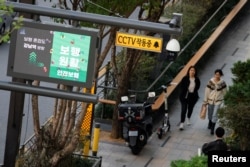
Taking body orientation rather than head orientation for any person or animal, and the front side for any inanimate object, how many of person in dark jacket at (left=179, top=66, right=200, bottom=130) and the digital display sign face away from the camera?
0

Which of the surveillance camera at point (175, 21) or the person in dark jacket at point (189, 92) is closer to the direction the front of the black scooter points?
the person in dark jacket

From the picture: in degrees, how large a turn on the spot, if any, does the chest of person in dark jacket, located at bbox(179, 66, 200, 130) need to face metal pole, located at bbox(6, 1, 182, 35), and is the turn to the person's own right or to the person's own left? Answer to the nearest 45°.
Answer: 0° — they already face it

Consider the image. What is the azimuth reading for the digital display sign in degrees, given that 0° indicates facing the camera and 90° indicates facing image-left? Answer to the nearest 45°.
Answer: approximately 0°

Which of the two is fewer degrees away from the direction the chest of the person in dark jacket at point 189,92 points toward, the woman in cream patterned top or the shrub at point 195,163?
the shrub

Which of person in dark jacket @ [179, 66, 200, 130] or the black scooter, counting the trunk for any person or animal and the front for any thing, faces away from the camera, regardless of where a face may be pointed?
the black scooter

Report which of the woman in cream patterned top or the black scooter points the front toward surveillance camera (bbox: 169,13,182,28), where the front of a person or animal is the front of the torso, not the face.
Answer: the woman in cream patterned top

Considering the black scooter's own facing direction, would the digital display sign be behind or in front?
behind

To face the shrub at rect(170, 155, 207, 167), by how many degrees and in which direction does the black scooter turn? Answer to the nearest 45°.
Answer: approximately 180°

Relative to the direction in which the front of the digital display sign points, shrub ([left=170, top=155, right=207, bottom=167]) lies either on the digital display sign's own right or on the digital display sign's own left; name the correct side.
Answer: on the digital display sign's own left
